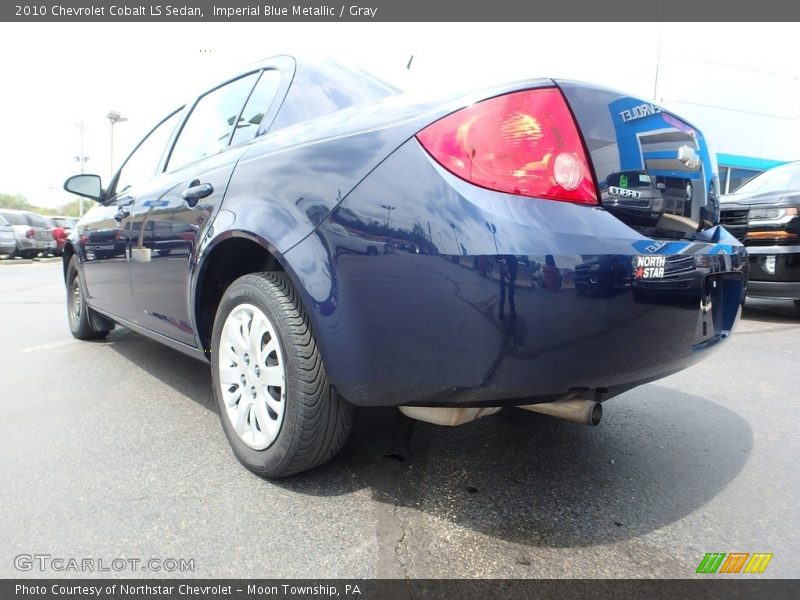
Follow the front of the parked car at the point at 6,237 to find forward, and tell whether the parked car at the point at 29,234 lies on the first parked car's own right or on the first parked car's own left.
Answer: on the first parked car's own right

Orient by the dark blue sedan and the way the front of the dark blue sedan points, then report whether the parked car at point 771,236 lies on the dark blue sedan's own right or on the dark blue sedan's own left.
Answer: on the dark blue sedan's own right

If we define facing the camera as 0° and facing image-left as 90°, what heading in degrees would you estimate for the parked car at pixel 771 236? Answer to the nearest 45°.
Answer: approximately 45°

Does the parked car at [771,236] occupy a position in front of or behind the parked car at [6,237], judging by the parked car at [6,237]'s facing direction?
behind

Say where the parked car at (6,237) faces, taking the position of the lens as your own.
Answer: facing away from the viewer and to the left of the viewer

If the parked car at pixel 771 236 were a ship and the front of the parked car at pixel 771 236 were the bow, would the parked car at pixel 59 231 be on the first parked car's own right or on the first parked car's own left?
on the first parked car's own right

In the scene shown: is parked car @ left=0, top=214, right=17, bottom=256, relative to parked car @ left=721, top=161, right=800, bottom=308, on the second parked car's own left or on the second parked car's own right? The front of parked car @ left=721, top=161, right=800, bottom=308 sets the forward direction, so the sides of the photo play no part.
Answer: on the second parked car's own right

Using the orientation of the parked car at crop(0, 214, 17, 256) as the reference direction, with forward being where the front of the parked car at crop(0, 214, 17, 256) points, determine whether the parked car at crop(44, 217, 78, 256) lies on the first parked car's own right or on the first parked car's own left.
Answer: on the first parked car's own right

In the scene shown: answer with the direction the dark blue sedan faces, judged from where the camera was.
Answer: facing away from the viewer and to the left of the viewer
